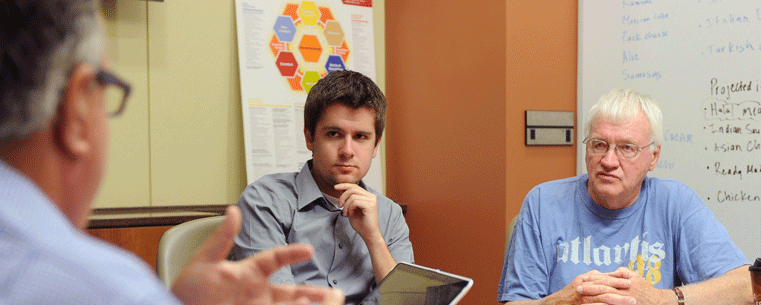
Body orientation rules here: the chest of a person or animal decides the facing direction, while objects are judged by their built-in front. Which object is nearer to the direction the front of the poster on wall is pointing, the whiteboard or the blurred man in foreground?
the blurred man in foreground

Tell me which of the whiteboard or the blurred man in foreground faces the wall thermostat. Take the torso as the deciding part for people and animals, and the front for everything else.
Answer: the blurred man in foreground

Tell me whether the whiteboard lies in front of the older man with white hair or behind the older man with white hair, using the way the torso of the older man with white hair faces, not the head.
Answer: behind

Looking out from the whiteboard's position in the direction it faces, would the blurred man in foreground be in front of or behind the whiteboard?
in front

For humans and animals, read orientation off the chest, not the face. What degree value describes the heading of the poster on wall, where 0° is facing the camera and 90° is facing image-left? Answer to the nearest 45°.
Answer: approximately 0°

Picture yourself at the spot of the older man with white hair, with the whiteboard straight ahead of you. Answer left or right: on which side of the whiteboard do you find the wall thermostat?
left

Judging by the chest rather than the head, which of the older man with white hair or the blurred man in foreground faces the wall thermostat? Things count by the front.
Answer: the blurred man in foreground

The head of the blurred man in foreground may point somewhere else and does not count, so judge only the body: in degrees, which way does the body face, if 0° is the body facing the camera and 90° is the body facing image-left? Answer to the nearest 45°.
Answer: approximately 225°

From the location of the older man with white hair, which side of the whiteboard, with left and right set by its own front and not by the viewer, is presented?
front

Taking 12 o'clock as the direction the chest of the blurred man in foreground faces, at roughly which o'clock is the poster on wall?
The poster on wall is roughly at 11 o'clock from the blurred man in foreground.

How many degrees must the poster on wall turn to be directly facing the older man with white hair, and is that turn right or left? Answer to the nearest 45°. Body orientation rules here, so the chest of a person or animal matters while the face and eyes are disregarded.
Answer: approximately 45° to its left

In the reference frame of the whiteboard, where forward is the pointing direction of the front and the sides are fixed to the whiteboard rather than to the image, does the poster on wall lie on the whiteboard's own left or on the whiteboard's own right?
on the whiteboard's own right

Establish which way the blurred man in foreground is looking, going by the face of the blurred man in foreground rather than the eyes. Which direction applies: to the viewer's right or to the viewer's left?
to the viewer's right

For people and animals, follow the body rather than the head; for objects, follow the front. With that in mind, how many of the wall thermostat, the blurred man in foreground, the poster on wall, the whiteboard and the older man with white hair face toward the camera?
4
